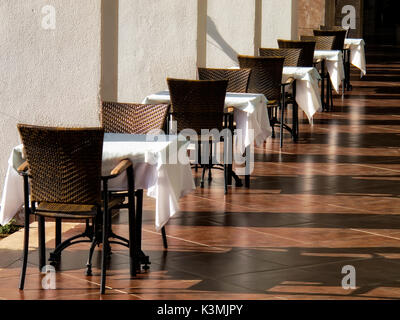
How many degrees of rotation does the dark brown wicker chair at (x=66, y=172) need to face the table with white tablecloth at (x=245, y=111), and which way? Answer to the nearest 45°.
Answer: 0° — it already faces it

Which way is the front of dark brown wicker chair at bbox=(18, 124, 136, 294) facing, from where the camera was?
facing away from the viewer and to the right of the viewer

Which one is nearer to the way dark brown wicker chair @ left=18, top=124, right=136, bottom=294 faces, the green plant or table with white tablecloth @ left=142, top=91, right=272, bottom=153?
the table with white tablecloth

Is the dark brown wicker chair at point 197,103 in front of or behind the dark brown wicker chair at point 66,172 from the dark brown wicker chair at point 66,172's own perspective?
in front

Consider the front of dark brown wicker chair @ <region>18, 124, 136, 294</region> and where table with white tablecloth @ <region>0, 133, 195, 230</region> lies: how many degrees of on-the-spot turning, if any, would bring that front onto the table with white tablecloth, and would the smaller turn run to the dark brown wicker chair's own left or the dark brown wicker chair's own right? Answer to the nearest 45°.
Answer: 0° — it already faces it

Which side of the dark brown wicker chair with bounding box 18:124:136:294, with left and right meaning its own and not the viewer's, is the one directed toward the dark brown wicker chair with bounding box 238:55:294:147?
front

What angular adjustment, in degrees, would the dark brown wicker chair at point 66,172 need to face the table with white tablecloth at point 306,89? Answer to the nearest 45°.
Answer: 0° — it already faces it
